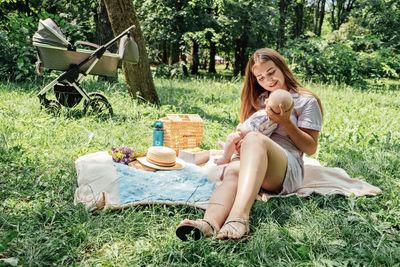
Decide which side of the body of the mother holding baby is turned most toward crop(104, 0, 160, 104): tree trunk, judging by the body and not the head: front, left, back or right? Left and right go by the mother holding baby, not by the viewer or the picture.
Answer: right

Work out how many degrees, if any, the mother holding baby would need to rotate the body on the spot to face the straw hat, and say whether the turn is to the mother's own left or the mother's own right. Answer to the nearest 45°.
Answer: approximately 90° to the mother's own right

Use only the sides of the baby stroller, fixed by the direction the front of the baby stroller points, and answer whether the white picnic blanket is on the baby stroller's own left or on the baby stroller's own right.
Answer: on the baby stroller's own left

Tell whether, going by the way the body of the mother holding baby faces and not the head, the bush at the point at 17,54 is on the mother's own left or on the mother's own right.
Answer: on the mother's own right

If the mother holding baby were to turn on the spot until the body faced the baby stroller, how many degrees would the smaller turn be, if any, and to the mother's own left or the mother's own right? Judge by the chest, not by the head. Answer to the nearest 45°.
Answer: approximately 90° to the mother's own right

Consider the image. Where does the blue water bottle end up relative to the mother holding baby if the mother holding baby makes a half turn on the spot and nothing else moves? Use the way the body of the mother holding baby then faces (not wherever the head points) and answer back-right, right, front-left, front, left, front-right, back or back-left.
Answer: left

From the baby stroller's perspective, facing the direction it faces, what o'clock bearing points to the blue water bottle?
The blue water bottle is roughly at 8 o'clock from the baby stroller.

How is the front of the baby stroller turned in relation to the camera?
facing to the left of the viewer

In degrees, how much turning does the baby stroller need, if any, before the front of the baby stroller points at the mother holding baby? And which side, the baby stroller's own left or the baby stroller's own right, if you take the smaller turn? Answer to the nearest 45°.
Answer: approximately 135° to the baby stroller's own left

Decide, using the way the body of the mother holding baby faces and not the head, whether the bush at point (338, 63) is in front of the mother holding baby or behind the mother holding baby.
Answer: behind

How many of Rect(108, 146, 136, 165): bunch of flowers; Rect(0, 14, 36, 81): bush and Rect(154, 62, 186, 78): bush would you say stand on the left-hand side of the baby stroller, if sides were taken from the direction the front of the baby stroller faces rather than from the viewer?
1

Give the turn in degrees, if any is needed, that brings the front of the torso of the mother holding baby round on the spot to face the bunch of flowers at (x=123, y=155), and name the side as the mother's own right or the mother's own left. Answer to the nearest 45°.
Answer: approximately 90° to the mother's own right

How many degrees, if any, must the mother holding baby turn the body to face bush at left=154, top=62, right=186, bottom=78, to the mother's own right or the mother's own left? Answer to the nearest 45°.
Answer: approximately 135° to the mother's own right
